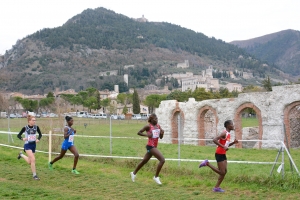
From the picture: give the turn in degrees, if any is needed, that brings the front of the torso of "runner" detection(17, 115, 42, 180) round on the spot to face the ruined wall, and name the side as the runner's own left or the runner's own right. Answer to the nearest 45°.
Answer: approximately 90° to the runner's own left
